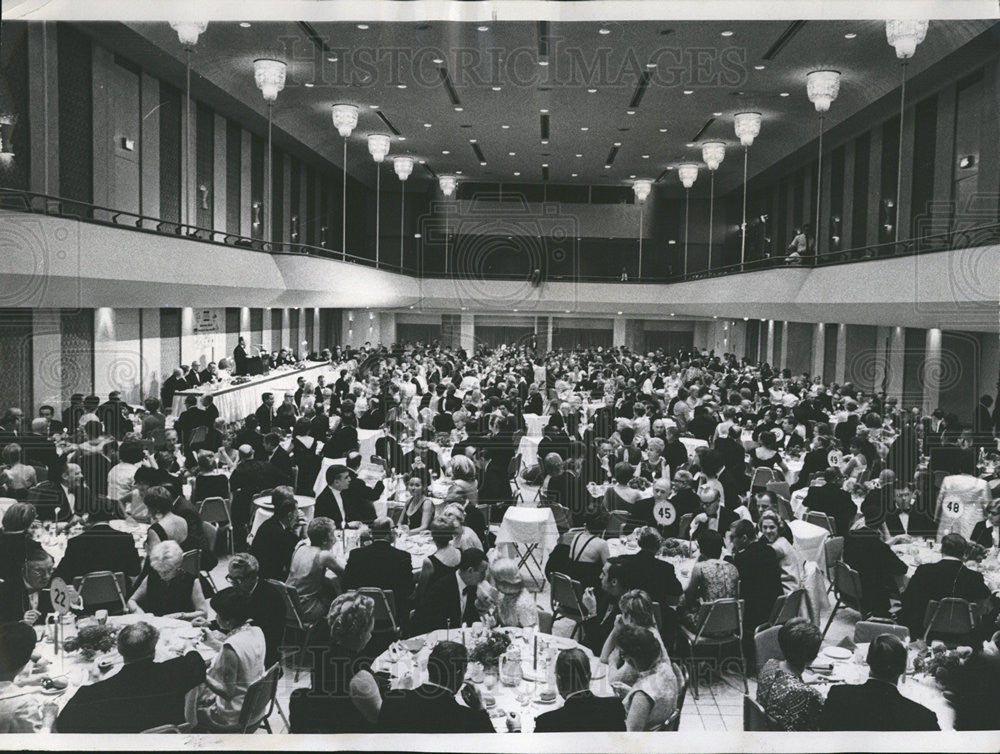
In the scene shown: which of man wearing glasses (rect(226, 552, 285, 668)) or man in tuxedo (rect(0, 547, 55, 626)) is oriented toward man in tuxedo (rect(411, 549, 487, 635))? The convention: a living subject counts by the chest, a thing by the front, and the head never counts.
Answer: man in tuxedo (rect(0, 547, 55, 626))

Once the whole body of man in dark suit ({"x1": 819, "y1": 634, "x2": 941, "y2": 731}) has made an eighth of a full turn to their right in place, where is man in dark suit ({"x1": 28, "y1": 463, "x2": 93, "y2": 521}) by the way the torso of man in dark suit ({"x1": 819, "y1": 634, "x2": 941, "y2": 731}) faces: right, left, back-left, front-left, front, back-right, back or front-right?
back-left

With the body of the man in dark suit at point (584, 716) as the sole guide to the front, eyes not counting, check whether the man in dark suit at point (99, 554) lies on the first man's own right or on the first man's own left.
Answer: on the first man's own left

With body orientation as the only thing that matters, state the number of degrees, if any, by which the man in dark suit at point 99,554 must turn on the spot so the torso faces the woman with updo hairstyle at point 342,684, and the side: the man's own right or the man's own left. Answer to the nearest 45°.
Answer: approximately 180°

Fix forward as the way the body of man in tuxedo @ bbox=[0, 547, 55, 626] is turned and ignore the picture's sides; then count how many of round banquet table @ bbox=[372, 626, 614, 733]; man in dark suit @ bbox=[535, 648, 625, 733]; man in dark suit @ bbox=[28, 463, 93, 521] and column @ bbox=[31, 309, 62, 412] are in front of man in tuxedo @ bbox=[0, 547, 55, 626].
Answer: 2

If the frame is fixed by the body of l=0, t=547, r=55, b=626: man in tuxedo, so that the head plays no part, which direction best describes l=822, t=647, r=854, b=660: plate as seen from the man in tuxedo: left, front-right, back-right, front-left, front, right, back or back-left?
front

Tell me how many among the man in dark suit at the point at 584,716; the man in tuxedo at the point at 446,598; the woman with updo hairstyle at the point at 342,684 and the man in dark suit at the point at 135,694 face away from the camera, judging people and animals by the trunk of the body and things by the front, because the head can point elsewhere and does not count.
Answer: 3

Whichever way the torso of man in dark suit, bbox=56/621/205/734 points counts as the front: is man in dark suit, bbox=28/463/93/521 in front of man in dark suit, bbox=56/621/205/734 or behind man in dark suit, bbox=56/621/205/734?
in front

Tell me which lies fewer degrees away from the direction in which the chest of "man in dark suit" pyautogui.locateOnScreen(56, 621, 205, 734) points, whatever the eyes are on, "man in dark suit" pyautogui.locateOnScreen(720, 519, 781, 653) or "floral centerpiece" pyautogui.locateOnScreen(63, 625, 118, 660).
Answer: the floral centerpiece

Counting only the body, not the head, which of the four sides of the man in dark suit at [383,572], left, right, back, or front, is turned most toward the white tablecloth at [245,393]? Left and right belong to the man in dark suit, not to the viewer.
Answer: front

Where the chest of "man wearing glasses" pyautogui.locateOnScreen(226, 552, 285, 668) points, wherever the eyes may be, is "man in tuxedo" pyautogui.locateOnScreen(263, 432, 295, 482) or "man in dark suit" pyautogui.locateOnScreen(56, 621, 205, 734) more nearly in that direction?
the man in dark suit

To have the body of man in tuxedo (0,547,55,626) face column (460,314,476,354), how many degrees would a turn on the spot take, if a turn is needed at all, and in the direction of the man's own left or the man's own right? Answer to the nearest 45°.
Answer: approximately 90° to the man's own left

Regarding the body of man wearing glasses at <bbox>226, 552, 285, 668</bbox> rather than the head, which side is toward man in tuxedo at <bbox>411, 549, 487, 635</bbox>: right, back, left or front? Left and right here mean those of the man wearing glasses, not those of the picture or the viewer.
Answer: back

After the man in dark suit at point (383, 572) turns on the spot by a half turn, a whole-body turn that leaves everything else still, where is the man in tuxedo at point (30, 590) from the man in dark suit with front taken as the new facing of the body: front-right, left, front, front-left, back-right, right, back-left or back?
right

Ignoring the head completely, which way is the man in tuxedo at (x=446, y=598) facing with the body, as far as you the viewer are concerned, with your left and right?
facing the viewer and to the right of the viewer

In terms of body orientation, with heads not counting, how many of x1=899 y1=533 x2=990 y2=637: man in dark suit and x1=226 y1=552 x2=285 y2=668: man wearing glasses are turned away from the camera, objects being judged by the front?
1

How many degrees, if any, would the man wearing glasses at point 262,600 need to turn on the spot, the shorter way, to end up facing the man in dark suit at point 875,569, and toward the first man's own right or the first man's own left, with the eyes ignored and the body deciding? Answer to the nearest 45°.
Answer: approximately 180°

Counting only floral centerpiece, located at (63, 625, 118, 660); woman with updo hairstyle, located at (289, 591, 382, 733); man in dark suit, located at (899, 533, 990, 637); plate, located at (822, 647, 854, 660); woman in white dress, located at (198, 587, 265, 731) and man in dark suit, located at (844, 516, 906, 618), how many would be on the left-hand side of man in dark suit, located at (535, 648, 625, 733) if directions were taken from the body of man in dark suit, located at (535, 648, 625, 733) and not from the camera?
3

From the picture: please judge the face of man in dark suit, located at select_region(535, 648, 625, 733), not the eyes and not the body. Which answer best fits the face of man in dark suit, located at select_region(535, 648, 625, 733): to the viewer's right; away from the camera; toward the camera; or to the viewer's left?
away from the camera

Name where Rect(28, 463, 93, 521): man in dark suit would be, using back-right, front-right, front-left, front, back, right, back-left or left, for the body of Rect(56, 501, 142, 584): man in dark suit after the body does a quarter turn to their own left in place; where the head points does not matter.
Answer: right

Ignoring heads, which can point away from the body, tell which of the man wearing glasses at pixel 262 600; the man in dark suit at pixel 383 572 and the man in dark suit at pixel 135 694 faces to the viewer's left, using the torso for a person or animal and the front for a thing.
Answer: the man wearing glasses

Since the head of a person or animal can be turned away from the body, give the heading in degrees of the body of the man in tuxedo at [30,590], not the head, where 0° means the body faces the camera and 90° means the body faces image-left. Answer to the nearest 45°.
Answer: approximately 315°

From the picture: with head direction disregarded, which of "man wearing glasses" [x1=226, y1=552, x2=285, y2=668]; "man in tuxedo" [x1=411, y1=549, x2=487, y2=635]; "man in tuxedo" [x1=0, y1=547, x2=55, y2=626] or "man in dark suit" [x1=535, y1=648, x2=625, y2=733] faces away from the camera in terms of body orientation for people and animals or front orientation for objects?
the man in dark suit
